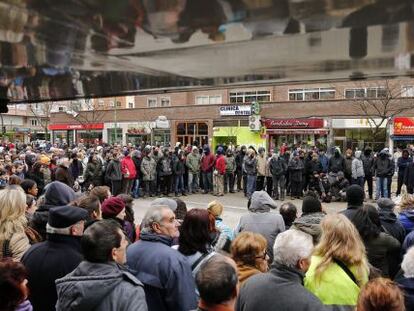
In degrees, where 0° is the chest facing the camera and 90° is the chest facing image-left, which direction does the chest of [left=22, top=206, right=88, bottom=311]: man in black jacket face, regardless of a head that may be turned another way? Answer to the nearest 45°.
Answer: approximately 225°

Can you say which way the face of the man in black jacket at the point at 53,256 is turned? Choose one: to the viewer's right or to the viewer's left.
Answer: to the viewer's right

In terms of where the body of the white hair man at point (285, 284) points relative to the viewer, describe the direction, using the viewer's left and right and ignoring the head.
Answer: facing away from the viewer and to the right of the viewer

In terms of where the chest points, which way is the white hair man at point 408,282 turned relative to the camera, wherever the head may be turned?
away from the camera

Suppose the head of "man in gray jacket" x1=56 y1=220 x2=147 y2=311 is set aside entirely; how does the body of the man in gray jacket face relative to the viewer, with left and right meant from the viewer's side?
facing away from the viewer and to the right of the viewer

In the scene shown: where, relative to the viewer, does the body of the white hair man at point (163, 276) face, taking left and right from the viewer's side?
facing away from the viewer and to the right of the viewer

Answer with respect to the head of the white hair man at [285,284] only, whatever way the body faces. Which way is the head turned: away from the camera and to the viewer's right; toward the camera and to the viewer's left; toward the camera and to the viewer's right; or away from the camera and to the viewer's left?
away from the camera and to the viewer's right

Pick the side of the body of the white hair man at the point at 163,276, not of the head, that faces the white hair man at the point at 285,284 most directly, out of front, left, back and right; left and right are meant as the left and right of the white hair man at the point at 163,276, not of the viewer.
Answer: right
